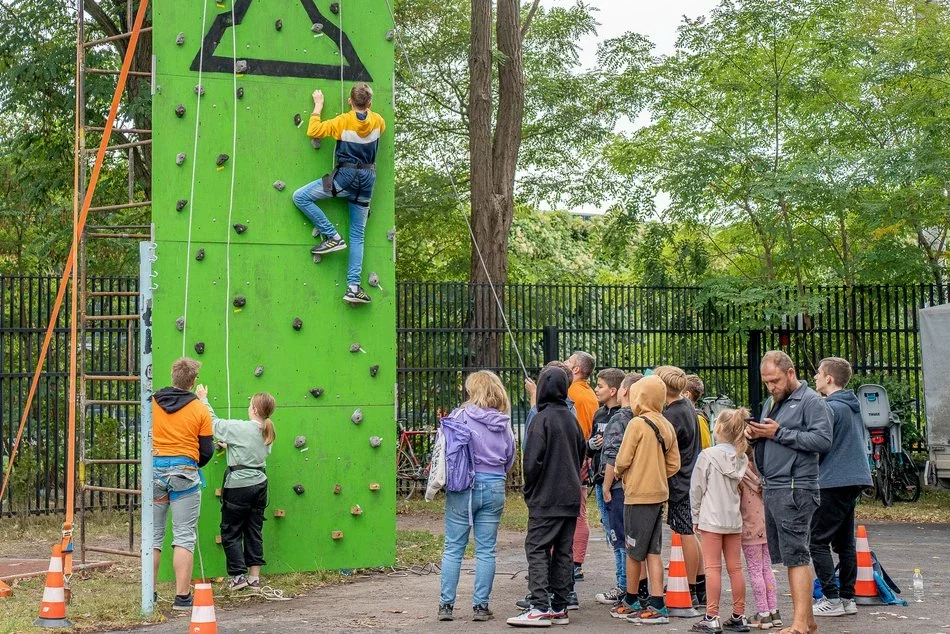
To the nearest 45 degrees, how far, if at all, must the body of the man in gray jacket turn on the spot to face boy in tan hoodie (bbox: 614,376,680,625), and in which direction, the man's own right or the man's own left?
approximately 45° to the man's own right

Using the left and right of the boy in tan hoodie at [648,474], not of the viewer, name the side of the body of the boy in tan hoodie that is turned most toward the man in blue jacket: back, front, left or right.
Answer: right

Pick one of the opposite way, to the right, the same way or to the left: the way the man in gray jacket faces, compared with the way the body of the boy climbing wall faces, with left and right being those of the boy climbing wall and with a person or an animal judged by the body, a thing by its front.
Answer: to the left

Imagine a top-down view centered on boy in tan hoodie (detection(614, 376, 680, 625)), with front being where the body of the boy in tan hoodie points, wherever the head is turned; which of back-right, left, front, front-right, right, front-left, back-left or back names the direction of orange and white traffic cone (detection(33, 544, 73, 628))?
front-left

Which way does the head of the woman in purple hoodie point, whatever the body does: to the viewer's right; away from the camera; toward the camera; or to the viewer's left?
away from the camera

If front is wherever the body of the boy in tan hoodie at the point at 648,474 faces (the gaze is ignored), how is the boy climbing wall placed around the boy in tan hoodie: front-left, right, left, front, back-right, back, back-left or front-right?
front

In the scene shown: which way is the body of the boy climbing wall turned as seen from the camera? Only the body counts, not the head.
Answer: away from the camera

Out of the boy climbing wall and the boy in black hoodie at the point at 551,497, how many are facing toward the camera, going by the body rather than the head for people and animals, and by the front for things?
0

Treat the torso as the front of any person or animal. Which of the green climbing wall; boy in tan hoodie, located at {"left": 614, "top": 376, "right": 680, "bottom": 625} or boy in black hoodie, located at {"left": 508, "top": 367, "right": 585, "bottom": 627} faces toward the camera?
the green climbing wall

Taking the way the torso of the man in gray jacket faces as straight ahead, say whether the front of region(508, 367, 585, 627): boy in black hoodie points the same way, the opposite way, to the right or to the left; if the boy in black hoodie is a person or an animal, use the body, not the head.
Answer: to the right

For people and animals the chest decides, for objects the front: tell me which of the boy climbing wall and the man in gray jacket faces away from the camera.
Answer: the boy climbing wall

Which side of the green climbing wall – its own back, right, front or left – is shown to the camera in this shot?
front

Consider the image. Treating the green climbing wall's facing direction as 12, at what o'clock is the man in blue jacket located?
The man in blue jacket is roughly at 10 o'clock from the green climbing wall.

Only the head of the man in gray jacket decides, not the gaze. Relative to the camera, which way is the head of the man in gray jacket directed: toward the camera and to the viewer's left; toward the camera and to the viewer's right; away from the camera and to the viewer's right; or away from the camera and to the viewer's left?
toward the camera and to the viewer's left
